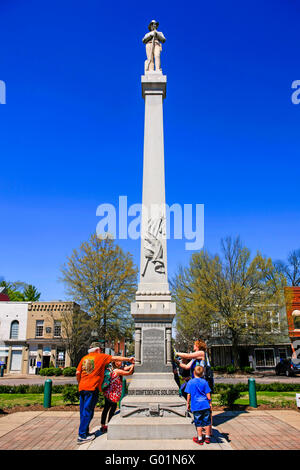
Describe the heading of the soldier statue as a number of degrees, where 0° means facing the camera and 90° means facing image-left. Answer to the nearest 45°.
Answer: approximately 0°

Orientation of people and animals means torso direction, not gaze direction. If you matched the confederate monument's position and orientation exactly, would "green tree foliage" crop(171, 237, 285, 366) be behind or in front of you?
behind

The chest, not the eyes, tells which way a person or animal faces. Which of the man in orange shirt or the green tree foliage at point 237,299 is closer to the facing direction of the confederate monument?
the man in orange shirt

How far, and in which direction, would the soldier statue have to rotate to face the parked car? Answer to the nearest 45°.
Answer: approximately 135° to its left

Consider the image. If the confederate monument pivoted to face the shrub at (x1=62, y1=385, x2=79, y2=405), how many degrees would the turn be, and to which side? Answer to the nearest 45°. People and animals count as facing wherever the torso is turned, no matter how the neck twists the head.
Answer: approximately 135° to its right

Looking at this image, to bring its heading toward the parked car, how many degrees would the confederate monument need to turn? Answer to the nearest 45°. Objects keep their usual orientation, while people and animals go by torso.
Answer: approximately 135° to its left

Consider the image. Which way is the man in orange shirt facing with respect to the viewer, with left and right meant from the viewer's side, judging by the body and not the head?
facing away from the viewer and to the right of the viewer

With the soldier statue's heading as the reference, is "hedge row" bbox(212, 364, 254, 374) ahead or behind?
behind

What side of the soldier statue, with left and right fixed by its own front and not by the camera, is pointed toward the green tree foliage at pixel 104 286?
back

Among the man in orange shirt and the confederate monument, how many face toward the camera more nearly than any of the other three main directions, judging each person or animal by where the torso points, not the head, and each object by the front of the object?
1

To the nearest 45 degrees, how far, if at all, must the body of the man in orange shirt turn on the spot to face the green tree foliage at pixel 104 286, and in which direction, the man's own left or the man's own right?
approximately 45° to the man's own left
